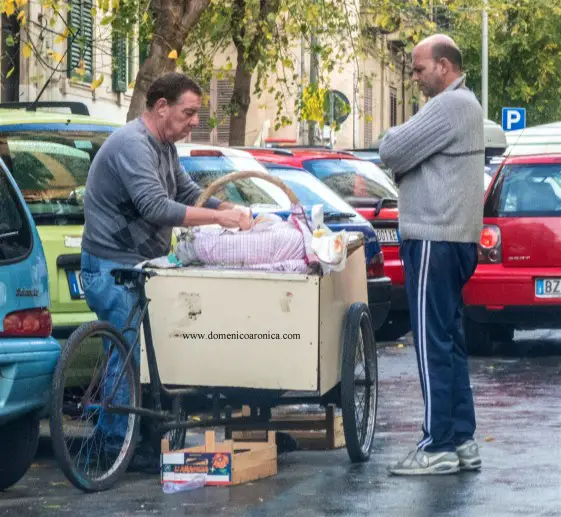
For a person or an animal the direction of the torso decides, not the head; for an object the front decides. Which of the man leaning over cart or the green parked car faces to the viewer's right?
the man leaning over cart

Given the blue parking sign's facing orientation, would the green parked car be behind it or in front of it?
in front

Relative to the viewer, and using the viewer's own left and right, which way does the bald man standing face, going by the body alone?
facing to the left of the viewer

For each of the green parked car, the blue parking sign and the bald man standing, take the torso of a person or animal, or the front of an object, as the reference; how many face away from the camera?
1

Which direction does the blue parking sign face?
toward the camera

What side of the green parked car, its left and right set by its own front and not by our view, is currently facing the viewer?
back

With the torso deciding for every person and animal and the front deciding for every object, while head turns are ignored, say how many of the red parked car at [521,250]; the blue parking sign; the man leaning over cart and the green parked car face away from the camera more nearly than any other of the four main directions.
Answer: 2

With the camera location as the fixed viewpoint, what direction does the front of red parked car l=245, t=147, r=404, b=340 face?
facing away from the viewer and to the left of the viewer

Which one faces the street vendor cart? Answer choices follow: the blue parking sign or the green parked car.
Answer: the blue parking sign

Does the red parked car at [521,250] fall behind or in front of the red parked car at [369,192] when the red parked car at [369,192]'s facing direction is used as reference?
behind

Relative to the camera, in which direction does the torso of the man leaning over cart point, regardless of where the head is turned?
to the viewer's right

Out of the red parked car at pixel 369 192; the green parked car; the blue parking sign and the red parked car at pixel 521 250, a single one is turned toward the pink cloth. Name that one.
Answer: the blue parking sign

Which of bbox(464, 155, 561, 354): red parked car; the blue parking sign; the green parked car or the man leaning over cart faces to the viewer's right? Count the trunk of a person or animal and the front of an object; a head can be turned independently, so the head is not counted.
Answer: the man leaning over cart

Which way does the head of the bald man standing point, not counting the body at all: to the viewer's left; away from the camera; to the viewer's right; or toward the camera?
to the viewer's left

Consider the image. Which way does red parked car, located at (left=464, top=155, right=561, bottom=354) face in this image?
away from the camera

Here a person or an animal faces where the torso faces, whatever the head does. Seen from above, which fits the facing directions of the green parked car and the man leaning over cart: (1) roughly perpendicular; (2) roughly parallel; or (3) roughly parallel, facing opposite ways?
roughly perpendicular

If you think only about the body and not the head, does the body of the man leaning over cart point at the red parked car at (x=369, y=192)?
no

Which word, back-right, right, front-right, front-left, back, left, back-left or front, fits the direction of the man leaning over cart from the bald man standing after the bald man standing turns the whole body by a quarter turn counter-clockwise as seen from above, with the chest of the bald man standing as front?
right

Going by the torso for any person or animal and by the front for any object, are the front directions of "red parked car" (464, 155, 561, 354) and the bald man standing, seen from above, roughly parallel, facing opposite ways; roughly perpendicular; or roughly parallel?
roughly perpendicular

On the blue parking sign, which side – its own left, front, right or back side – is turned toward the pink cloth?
front
